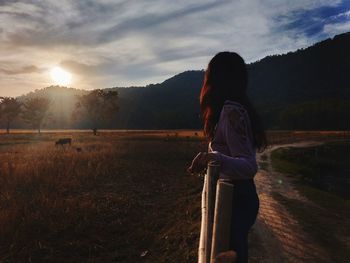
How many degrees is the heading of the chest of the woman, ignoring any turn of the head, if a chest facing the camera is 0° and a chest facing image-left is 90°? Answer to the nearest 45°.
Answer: approximately 90°

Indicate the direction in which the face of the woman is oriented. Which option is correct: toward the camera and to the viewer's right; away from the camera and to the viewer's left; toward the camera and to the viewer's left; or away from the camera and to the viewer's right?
away from the camera and to the viewer's left
